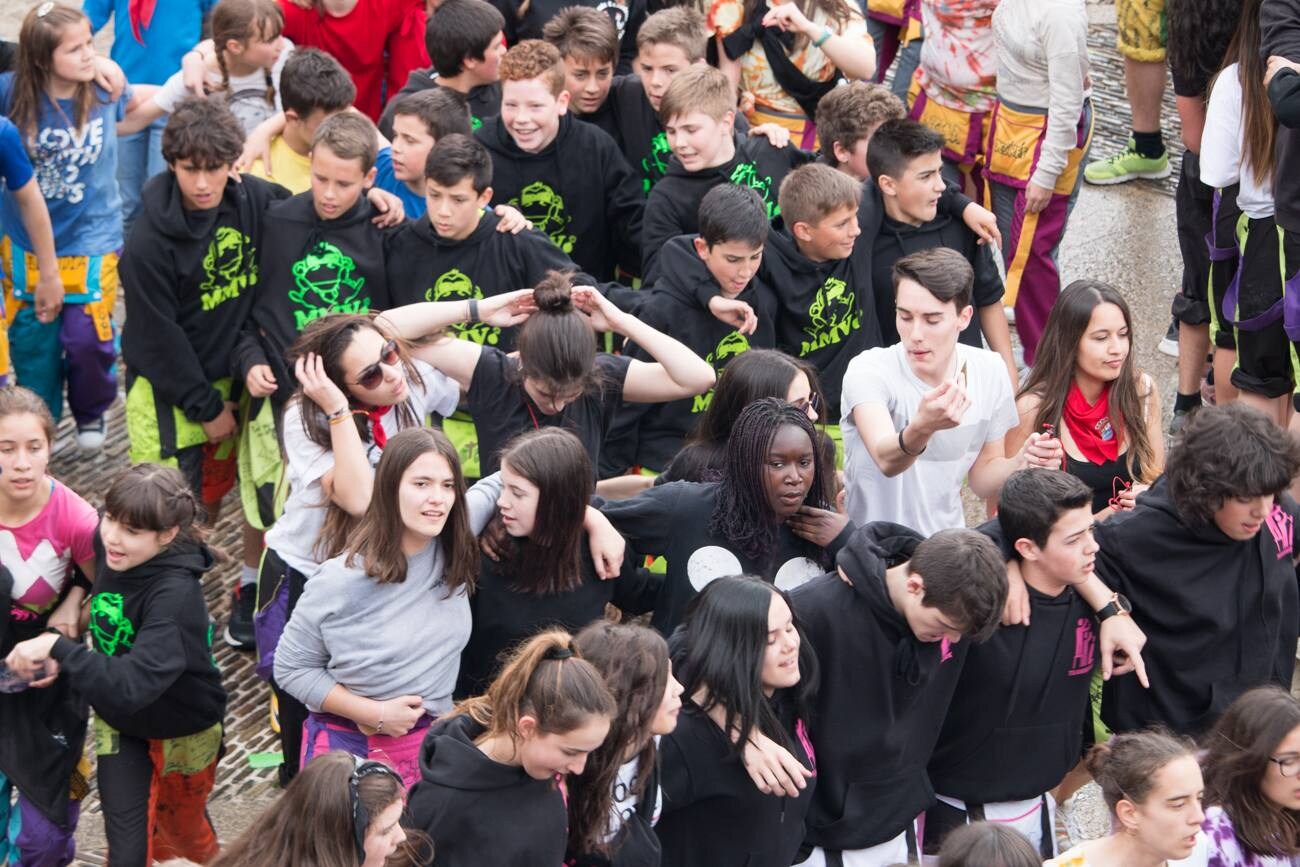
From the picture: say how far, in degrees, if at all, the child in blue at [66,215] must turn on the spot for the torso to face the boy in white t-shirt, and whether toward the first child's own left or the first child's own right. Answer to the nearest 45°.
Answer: approximately 45° to the first child's own left

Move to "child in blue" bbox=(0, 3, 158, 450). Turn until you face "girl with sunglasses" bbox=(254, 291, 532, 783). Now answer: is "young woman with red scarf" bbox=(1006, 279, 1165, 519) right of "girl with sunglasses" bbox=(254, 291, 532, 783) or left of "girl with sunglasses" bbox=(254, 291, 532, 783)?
left

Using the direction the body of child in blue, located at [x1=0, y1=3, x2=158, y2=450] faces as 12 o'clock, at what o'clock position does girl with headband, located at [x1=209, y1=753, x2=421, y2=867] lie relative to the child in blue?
The girl with headband is roughly at 12 o'clock from the child in blue.
